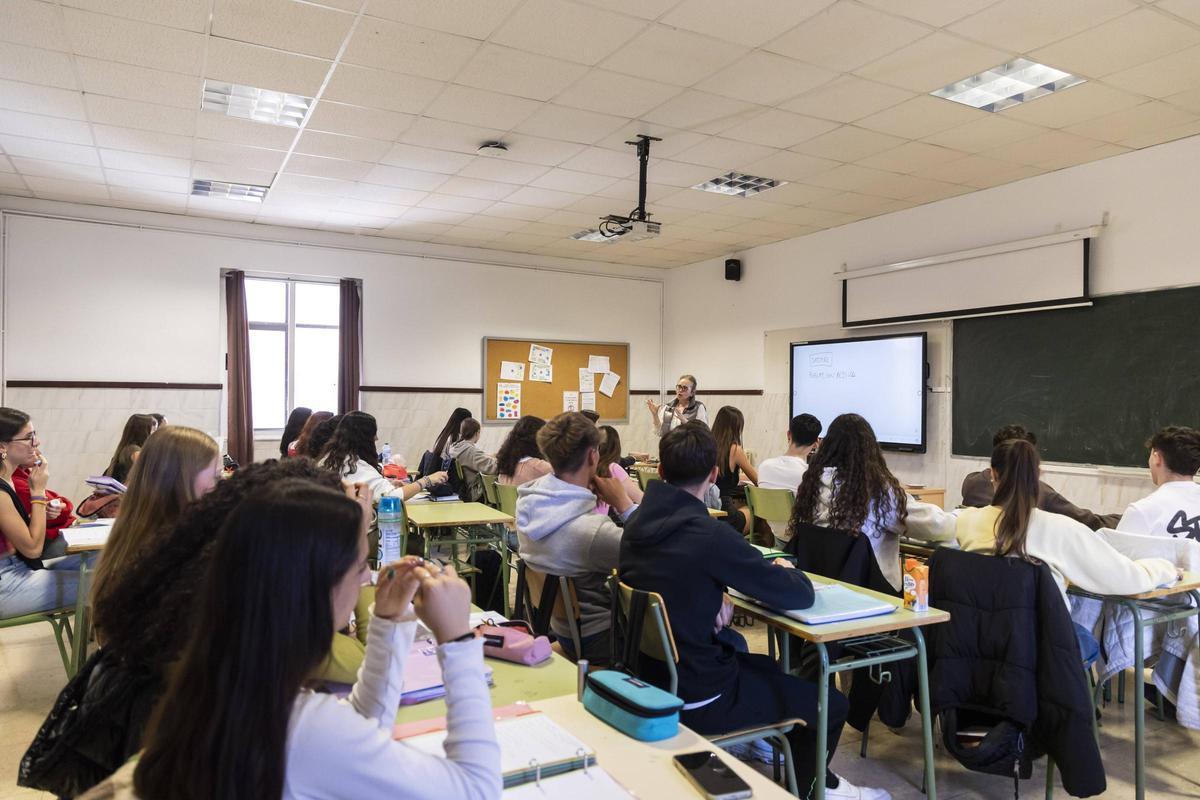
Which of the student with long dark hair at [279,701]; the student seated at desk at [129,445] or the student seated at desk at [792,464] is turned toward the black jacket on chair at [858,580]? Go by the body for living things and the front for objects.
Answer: the student with long dark hair

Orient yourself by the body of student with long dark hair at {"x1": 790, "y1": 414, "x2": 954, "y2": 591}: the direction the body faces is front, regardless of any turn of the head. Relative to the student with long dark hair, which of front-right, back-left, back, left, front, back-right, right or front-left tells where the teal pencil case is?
back

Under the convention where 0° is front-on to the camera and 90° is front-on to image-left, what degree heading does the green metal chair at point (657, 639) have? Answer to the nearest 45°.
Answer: approximately 225°

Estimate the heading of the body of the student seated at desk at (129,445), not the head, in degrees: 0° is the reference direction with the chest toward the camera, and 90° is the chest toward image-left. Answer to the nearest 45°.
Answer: approximately 225°

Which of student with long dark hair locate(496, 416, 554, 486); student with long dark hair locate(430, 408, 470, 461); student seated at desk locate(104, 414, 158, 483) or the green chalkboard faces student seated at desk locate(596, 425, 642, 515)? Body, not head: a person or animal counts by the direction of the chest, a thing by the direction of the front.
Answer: the green chalkboard

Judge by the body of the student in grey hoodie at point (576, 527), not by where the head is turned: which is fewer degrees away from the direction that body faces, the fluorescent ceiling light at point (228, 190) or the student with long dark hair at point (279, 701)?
the fluorescent ceiling light

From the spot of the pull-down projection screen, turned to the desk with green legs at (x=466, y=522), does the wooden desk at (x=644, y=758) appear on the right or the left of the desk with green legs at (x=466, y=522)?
left

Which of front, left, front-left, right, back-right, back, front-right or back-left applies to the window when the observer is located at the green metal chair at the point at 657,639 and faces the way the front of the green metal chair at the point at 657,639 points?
left

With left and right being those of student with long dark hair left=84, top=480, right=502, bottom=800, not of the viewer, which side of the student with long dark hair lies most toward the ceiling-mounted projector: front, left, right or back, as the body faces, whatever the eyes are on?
front

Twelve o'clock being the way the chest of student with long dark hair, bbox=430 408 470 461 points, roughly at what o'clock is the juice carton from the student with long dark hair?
The juice carton is roughly at 4 o'clock from the student with long dark hair.

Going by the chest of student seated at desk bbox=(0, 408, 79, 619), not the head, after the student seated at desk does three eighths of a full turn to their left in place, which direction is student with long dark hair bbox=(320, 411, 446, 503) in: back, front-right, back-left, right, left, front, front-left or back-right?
back-right

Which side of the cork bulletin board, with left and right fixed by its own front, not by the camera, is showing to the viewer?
front

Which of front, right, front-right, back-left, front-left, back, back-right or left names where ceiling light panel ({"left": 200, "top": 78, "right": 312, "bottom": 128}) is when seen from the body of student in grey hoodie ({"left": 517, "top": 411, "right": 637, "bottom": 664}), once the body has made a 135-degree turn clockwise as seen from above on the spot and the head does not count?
back-right

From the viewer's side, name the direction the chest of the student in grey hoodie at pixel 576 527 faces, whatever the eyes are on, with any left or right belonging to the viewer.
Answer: facing away from the viewer and to the right of the viewer

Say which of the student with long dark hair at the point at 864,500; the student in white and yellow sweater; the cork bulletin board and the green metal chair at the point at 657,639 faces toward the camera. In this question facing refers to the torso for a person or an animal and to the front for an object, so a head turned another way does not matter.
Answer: the cork bulletin board

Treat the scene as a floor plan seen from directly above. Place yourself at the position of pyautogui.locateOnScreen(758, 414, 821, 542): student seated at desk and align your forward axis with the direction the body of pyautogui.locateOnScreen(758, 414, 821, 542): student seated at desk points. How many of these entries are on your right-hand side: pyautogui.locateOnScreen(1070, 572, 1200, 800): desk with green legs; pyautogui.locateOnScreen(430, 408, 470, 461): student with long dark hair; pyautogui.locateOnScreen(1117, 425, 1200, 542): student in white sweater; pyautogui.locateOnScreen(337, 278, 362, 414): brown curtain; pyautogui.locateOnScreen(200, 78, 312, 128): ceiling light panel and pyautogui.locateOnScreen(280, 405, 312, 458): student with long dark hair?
2

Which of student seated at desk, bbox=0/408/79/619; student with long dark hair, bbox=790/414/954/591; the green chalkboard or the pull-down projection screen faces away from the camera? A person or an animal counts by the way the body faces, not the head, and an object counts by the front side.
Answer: the student with long dark hair

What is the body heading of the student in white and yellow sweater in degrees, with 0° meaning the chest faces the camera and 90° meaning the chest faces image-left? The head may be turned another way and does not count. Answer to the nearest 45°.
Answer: approximately 180°

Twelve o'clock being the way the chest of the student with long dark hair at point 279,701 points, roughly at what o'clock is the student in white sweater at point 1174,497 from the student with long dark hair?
The student in white sweater is roughly at 1 o'clock from the student with long dark hair.

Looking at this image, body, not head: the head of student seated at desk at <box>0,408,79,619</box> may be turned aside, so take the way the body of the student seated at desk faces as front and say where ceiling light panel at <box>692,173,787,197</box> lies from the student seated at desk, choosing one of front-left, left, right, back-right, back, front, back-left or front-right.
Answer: front
